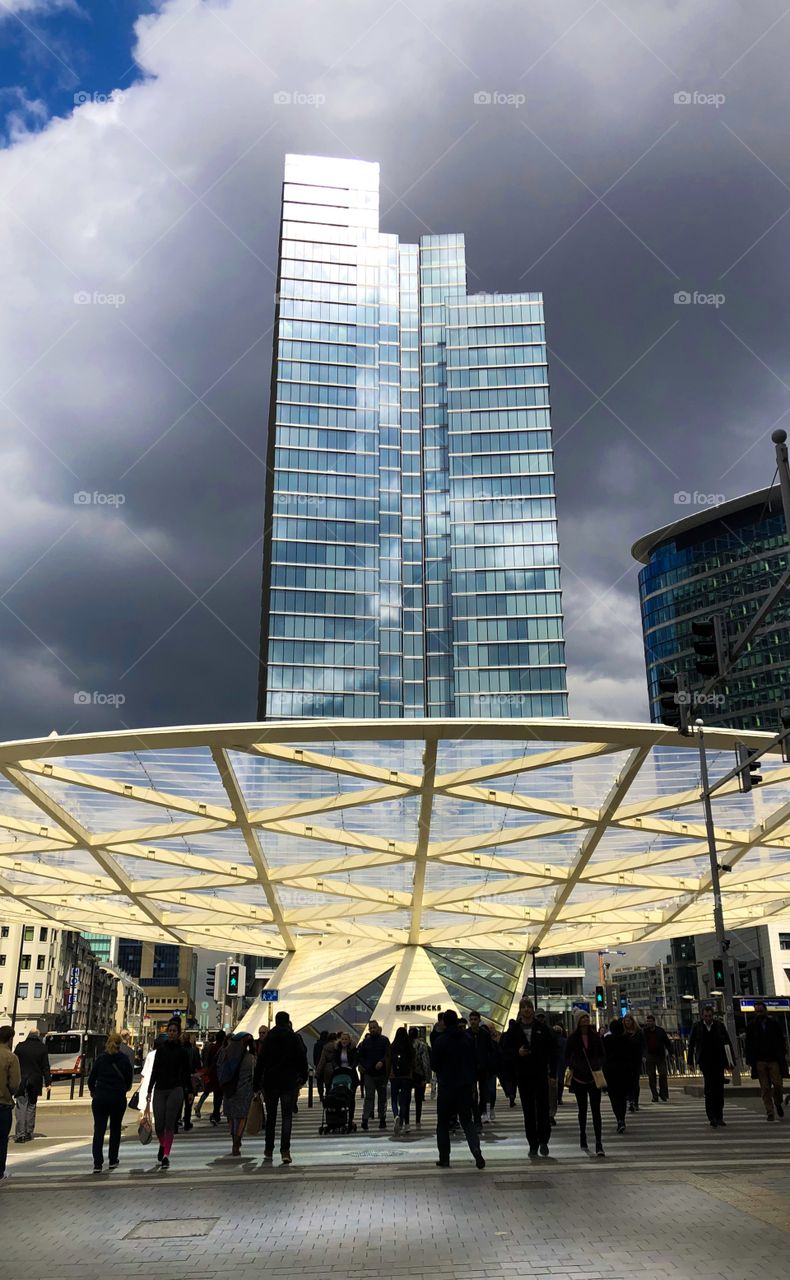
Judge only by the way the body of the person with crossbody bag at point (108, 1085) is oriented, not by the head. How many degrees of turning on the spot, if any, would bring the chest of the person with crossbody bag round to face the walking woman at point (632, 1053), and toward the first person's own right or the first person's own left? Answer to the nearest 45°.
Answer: approximately 90° to the first person's own right

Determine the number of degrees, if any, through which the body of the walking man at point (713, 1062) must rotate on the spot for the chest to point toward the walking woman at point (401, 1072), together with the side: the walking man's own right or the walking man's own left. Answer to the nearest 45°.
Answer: approximately 90° to the walking man's own right

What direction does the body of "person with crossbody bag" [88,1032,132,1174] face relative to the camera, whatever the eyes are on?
away from the camera

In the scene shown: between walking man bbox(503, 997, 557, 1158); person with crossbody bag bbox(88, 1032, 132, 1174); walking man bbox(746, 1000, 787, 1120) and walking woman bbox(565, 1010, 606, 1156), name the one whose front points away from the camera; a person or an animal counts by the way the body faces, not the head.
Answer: the person with crossbody bag
